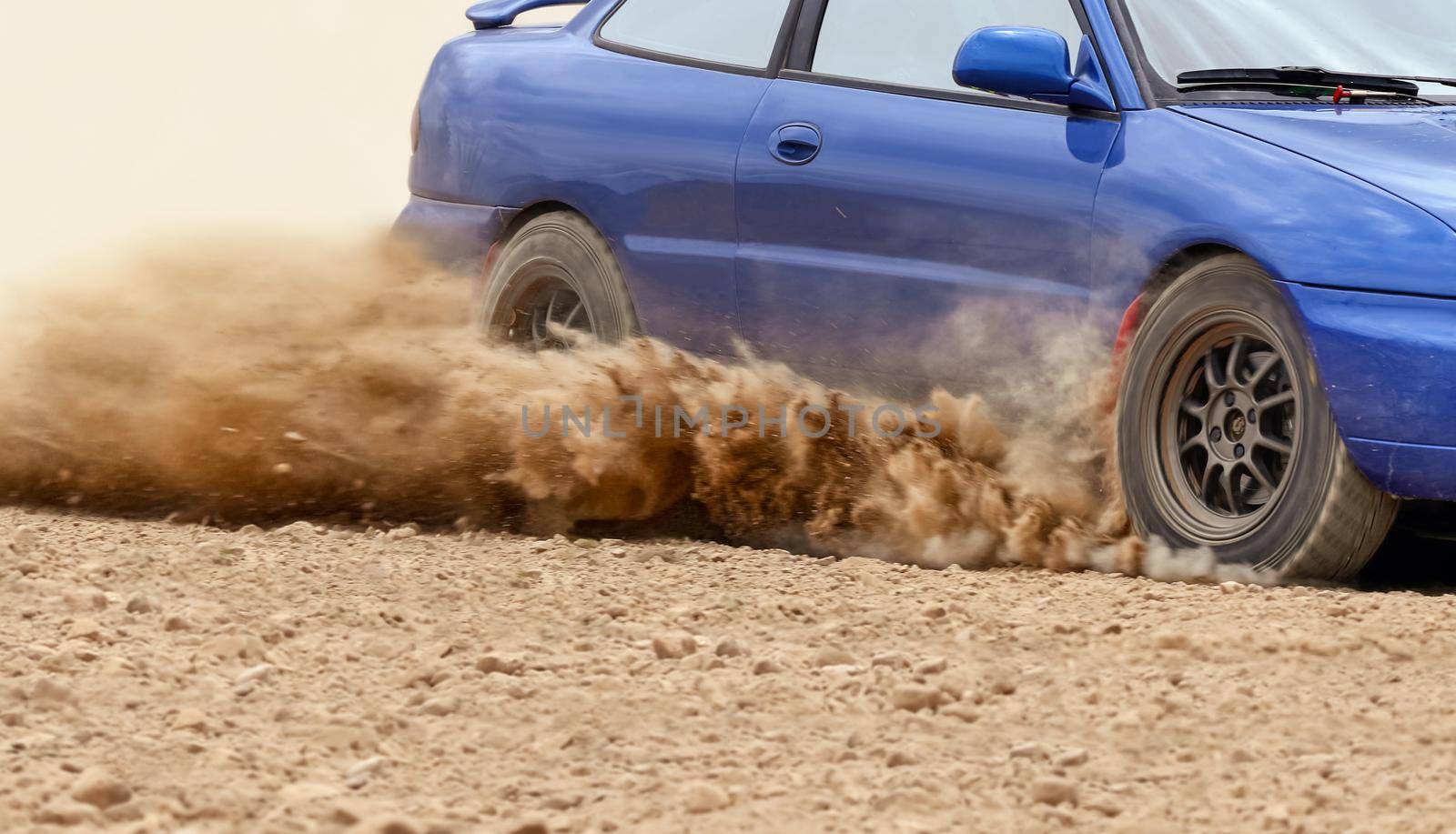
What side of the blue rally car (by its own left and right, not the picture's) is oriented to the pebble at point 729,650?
right

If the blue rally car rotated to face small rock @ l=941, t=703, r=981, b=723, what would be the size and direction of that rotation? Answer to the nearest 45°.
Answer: approximately 45° to its right

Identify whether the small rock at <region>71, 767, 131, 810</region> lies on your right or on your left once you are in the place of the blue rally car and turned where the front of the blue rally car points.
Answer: on your right

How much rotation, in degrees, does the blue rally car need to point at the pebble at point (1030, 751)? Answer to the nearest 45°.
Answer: approximately 45° to its right

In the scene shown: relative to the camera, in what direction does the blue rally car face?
facing the viewer and to the right of the viewer

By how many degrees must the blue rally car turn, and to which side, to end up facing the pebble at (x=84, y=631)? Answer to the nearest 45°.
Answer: approximately 90° to its right
